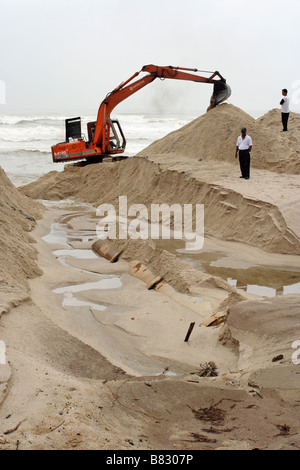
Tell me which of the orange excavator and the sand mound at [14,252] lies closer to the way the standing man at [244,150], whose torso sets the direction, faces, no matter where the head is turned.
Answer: the sand mound

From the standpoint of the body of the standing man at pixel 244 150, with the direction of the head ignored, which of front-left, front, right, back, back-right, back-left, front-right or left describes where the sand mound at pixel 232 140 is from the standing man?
back

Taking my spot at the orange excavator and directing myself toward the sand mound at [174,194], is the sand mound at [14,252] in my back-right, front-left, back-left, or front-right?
front-right

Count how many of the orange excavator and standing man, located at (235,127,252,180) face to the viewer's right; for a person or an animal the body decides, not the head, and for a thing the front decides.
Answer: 1

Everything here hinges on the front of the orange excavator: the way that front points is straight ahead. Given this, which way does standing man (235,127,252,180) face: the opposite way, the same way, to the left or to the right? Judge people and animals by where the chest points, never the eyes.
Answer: to the right

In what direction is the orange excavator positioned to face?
to the viewer's right

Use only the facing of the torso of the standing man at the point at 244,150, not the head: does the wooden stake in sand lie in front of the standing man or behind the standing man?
in front

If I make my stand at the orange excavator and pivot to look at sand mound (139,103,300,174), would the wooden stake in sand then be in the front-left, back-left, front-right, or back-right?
front-right

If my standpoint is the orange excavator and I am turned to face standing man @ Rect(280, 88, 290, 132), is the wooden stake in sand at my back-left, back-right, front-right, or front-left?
front-right

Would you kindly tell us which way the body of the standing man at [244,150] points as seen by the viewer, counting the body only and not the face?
toward the camera

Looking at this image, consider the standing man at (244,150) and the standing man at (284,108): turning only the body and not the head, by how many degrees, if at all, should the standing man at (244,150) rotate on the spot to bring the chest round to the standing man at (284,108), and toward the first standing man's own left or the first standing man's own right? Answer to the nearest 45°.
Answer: approximately 180°

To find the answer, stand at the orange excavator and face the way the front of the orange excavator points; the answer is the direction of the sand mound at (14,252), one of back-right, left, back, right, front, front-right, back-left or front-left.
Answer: right

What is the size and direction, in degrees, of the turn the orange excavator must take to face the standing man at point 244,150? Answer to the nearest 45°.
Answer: approximately 45° to its right

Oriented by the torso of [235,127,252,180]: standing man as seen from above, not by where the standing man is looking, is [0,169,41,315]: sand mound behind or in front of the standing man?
in front
